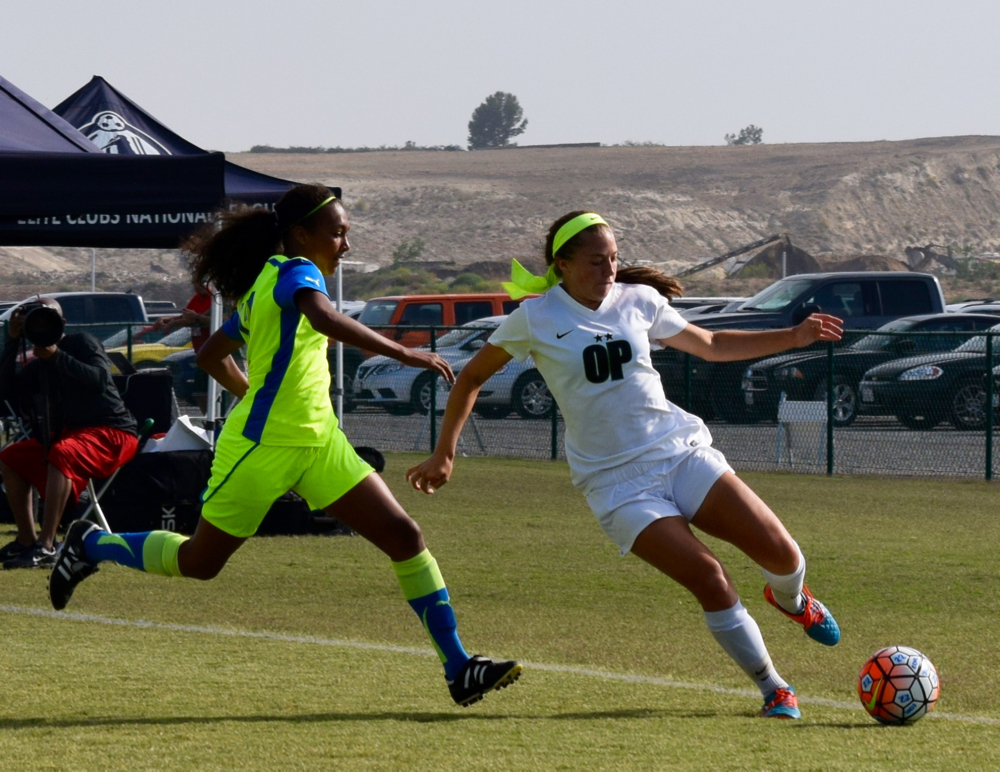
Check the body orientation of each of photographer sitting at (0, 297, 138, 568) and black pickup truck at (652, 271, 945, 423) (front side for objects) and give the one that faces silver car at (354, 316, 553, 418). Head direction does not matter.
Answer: the black pickup truck

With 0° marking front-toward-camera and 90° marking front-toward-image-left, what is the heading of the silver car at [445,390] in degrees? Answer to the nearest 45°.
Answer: approximately 45°

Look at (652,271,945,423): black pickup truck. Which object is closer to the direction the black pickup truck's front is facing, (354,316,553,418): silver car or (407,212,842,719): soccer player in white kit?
the silver car

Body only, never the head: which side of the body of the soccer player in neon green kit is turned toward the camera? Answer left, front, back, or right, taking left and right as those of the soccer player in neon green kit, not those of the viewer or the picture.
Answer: right
